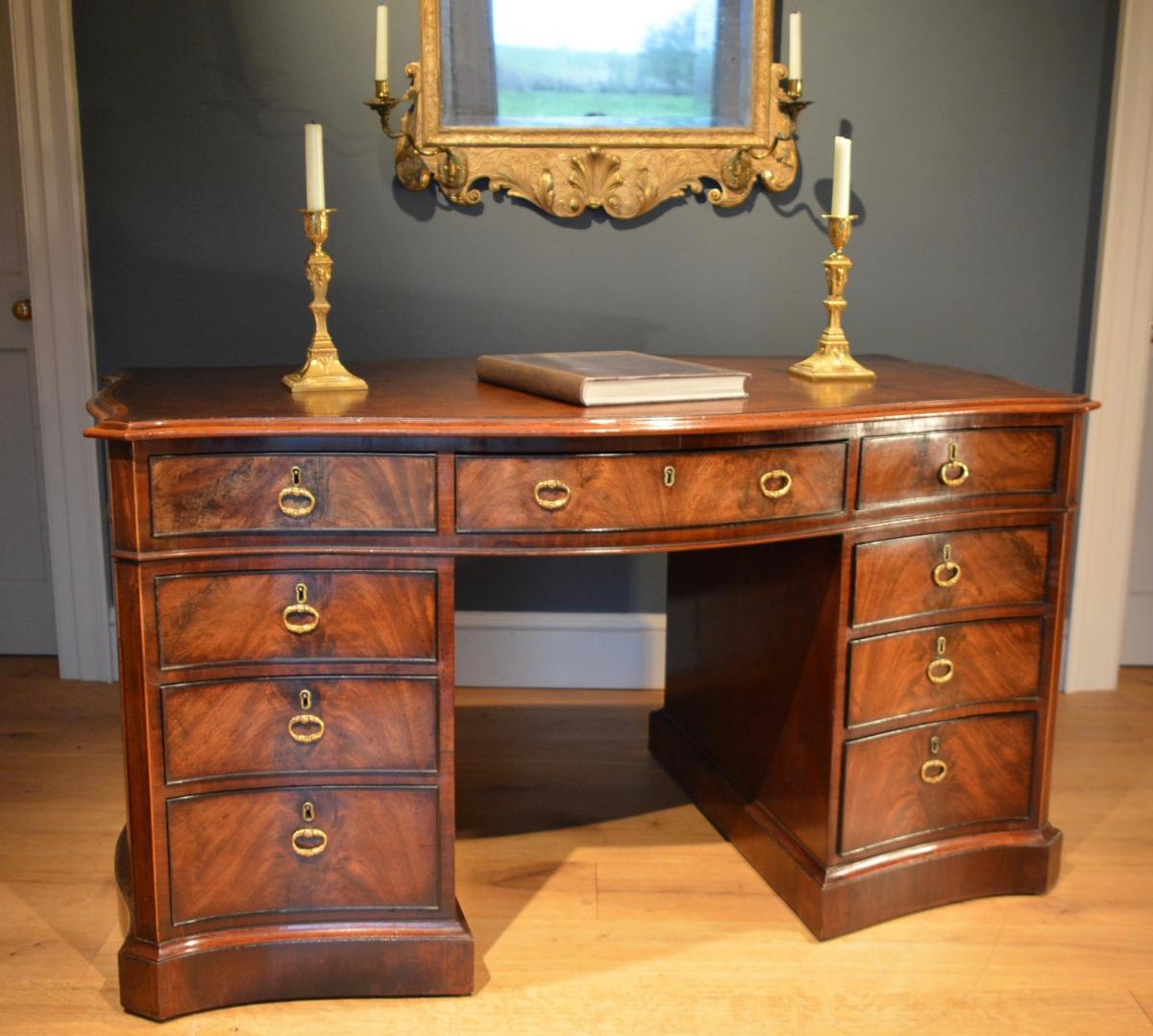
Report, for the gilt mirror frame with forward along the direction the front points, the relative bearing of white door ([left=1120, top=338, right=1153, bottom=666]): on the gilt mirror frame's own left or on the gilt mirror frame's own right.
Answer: on the gilt mirror frame's own left

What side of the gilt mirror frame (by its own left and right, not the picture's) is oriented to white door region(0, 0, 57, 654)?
right

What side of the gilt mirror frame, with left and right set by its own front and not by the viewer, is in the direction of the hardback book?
front

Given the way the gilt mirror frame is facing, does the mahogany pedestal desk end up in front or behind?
in front

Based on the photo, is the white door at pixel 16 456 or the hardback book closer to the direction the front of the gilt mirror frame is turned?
the hardback book

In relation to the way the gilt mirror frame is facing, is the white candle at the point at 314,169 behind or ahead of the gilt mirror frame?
ahead

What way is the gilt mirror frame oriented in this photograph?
toward the camera

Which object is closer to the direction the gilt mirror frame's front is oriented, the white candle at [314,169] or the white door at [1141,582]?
the white candle

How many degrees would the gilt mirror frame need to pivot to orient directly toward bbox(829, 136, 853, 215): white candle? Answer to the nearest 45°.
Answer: approximately 45° to its left
